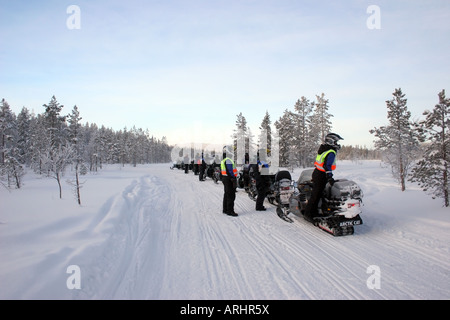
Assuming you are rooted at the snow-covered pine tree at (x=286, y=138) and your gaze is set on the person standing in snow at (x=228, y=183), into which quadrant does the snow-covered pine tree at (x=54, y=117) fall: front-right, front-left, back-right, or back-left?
front-right

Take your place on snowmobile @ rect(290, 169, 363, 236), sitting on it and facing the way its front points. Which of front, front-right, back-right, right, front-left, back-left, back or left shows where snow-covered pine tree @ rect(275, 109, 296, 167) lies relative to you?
front-right

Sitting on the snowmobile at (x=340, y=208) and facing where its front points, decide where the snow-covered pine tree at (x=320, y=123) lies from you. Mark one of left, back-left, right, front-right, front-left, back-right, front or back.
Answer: front-right

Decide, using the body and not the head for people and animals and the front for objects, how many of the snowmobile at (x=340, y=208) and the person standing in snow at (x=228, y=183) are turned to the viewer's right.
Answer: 1

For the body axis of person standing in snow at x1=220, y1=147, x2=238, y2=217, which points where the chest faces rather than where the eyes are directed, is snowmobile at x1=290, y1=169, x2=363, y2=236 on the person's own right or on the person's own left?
on the person's own right

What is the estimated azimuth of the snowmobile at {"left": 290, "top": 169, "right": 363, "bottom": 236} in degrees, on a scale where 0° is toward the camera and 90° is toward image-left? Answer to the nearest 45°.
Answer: approximately 135°

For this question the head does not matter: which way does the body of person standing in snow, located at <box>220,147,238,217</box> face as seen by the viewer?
to the viewer's right
